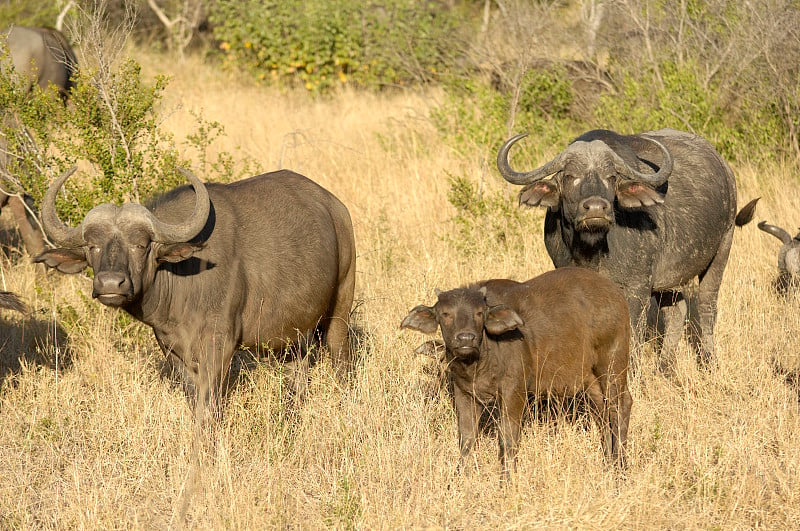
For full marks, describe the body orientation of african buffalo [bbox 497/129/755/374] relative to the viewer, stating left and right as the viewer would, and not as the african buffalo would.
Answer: facing the viewer and to the left of the viewer

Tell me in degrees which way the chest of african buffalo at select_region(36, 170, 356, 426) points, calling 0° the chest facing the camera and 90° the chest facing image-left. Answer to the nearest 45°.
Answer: approximately 45°

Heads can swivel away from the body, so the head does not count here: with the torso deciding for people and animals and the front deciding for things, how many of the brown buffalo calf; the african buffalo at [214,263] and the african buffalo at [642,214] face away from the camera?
0

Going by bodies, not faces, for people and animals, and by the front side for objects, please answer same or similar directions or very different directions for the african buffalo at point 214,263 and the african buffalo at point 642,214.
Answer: same or similar directions

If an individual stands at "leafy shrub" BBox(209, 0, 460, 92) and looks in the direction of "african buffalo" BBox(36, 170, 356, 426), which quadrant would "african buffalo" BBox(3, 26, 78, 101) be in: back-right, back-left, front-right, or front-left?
front-right

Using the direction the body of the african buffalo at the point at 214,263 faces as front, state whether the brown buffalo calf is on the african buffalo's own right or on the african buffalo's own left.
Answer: on the african buffalo's own left

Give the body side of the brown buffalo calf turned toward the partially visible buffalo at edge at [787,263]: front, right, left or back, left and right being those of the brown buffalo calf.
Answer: back

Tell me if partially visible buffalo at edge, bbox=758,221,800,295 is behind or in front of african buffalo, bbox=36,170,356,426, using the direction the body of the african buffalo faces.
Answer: behind

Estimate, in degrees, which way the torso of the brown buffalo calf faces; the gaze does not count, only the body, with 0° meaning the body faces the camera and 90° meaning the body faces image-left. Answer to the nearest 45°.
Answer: approximately 45°
